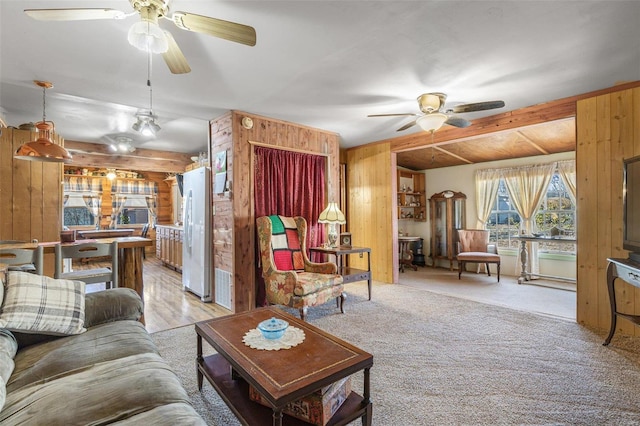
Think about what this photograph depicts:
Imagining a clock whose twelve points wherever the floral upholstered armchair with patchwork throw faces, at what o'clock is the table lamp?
The table lamp is roughly at 9 o'clock from the floral upholstered armchair with patchwork throw.

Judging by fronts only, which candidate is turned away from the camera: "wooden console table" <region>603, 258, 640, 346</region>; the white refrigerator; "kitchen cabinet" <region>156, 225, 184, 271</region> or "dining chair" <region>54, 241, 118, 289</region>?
the dining chair

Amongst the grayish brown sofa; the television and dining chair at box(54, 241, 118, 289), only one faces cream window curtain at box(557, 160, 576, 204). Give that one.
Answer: the grayish brown sofa

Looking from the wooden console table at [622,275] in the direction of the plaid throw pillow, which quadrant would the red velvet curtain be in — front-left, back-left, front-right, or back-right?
front-right

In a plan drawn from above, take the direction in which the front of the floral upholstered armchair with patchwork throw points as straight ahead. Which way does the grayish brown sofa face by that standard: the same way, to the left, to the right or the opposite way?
to the left

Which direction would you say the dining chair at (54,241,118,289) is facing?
away from the camera

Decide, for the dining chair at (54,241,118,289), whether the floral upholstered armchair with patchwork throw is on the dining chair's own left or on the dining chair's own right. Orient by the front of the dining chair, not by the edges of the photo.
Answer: on the dining chair's own right

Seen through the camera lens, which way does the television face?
facing the viewer and to the left of the viewer

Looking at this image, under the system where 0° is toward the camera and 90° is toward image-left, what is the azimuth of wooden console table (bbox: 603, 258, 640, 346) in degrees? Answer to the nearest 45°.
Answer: approximately 45°

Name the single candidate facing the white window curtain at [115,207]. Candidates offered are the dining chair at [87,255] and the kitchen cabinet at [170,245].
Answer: the dining chair

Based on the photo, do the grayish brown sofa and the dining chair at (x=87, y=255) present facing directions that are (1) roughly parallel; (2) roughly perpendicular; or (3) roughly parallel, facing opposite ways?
roughly perpendicular

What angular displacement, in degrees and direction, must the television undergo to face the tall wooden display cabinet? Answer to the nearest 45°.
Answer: approximately 90° to its right

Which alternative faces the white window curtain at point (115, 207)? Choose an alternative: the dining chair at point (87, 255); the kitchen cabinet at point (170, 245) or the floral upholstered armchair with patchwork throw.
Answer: the dining chair

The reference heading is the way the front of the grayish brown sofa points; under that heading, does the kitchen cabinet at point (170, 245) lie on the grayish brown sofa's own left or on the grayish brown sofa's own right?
on the grayish brown sofa's own left

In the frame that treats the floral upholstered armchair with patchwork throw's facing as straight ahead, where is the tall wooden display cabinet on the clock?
The tall wooden display cabinet is roughly at 9 o'clock from the floral upholstered armchair with patchwork throw.

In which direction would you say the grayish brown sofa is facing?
to the viewer's right
